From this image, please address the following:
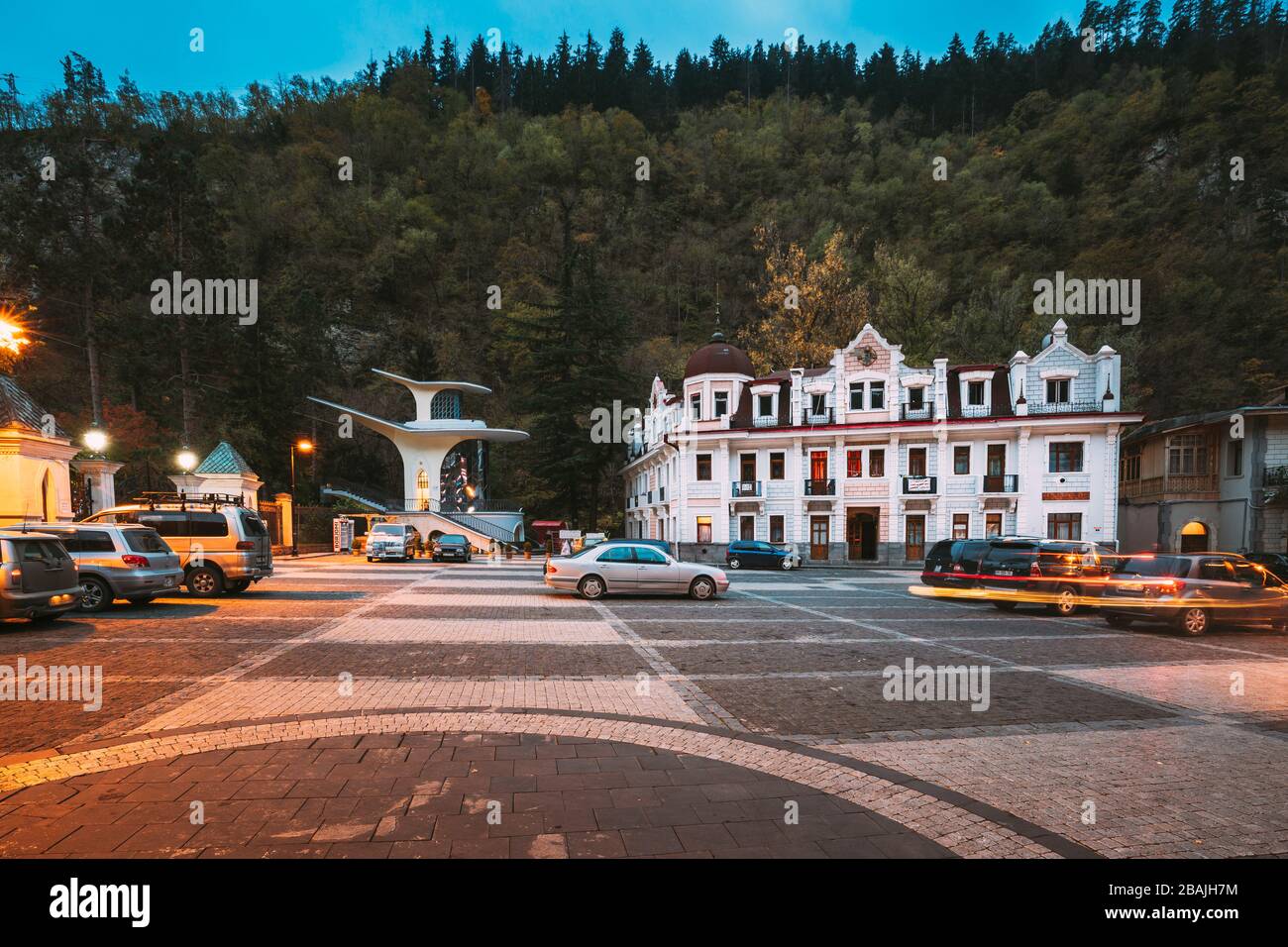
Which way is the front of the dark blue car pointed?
to the viewer's right

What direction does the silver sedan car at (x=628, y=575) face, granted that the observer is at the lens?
facing to the right of the viewer

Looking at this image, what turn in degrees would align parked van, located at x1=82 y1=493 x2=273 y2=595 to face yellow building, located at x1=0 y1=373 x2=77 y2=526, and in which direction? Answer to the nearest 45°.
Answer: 0° — it already faces it

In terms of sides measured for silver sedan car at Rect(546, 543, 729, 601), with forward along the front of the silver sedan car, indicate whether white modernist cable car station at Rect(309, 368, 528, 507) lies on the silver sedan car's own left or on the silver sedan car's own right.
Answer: on the silver sedan car's own left

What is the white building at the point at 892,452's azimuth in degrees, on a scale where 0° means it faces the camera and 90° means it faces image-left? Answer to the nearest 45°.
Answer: approximately 0°

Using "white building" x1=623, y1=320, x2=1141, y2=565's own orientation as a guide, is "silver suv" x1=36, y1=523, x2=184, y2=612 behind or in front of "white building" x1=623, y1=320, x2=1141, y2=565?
in front

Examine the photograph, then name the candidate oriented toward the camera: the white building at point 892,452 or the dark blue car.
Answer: the white building

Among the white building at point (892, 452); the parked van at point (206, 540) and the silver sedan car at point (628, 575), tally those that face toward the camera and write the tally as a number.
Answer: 1

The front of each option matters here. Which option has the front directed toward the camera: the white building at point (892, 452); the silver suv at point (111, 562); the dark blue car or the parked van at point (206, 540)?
the white building

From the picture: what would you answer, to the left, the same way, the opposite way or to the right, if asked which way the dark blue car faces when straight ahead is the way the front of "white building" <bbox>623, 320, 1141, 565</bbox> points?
to the left
